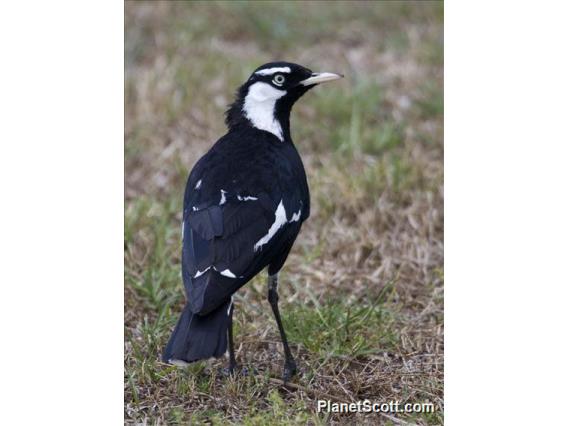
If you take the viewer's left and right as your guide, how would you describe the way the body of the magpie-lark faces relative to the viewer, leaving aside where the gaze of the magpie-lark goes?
facing away from the viewer and to the right of the viewer
